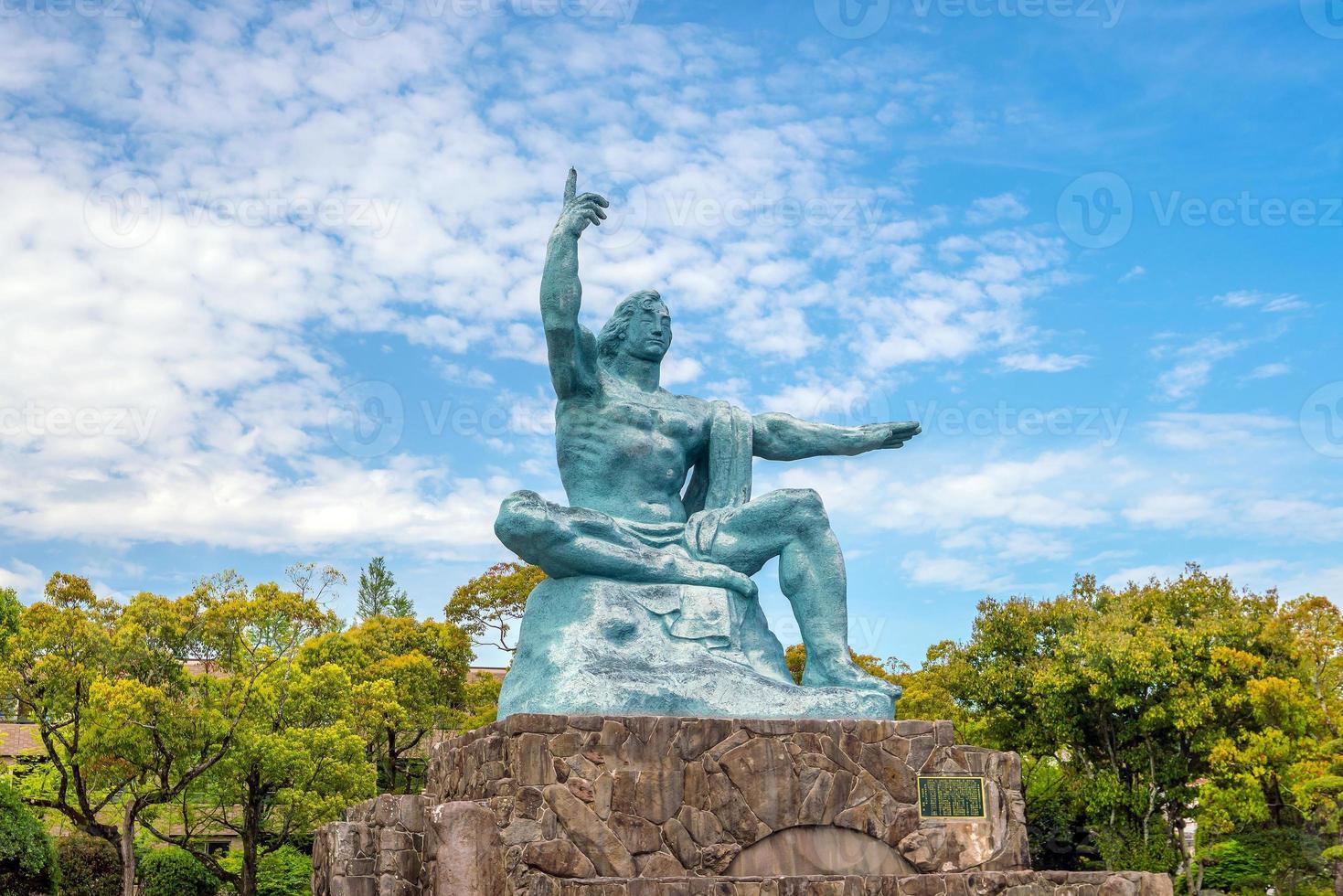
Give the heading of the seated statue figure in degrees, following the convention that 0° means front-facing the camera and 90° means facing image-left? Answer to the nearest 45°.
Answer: approximately 315°
